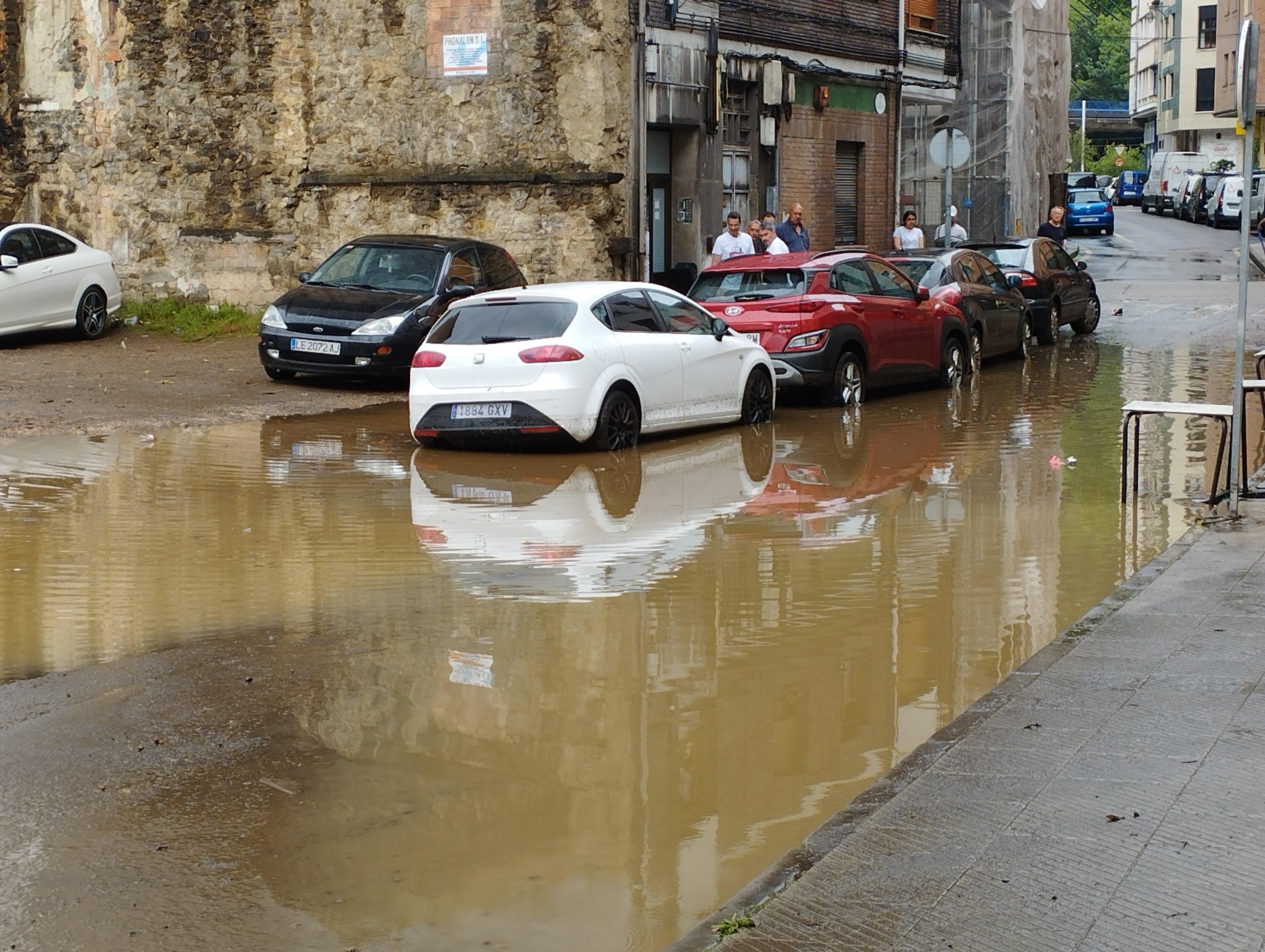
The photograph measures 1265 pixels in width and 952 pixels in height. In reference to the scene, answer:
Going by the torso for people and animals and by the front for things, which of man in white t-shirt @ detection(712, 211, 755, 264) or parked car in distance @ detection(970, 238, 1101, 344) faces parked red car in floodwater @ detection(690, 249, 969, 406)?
the man in white t-shirt

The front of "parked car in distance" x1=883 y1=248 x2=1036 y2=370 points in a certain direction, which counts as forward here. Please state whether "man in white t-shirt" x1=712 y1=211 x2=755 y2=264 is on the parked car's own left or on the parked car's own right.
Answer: on the parked car's own left

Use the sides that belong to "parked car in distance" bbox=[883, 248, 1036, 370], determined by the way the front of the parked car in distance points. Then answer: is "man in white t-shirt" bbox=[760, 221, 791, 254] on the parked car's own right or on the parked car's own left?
on the parked car's own left

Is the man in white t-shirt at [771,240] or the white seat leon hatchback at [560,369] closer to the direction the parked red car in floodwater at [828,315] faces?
the man in white t-shirt

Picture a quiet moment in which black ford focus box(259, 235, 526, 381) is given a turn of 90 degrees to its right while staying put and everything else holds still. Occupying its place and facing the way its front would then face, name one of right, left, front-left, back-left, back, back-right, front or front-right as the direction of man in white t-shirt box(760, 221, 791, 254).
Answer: right

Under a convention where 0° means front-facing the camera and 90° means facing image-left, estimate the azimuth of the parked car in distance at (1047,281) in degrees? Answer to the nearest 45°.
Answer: approximately 225°

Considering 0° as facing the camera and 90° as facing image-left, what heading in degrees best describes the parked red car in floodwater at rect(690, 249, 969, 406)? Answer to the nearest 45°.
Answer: approximately 225°

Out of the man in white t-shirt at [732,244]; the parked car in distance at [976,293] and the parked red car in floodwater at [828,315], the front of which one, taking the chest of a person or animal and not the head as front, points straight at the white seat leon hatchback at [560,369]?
the man in white t-shirt

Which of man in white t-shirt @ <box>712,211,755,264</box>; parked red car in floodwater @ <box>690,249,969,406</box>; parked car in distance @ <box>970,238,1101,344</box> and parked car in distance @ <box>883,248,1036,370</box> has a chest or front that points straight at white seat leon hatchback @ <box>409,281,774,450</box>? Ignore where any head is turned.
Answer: the man in white t-shirt

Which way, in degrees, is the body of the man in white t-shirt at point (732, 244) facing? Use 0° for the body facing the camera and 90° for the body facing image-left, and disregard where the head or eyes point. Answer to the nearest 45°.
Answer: approximately 0°

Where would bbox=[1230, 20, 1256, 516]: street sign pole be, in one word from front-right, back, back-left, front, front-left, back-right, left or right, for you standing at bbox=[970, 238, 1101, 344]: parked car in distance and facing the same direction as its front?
back-right

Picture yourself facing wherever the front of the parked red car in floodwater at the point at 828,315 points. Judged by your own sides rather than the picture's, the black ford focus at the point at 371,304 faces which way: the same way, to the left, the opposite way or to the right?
the opposite way
